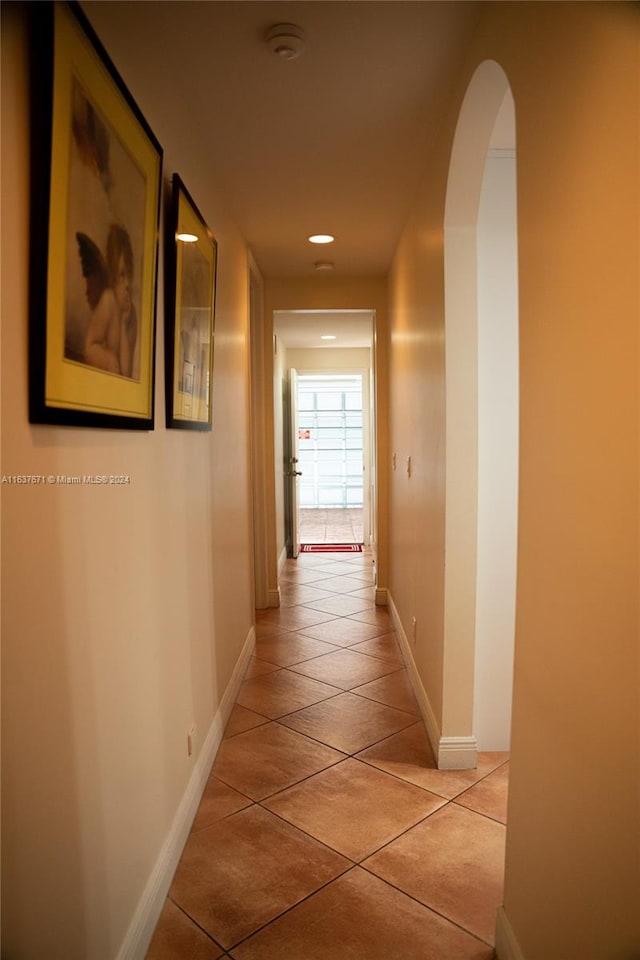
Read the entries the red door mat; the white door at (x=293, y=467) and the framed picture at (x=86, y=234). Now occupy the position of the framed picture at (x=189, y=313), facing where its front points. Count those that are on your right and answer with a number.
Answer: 1

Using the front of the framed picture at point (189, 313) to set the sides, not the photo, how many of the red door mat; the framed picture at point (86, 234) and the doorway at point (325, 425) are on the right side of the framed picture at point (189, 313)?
1

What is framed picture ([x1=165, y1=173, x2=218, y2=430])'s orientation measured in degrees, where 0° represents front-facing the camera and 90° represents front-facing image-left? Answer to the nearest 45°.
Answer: approximately 270°

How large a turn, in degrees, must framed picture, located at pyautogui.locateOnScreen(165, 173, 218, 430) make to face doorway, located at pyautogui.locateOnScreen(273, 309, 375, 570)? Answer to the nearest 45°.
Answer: approximately 90° to its left

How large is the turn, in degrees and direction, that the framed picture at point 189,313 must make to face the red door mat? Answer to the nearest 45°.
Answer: approximately 90° to its left

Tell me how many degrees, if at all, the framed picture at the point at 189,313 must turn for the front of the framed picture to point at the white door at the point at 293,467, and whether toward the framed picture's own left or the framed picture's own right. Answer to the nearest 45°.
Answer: approximately 90° to the framed picture's own left

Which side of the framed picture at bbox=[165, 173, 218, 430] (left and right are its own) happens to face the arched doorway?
front

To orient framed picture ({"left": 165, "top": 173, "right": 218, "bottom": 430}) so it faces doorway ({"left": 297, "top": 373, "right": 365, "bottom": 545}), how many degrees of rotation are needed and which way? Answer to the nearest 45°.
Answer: approximately 90° to its left

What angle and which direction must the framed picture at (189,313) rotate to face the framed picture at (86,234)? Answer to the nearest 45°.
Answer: approximately 90° to its right

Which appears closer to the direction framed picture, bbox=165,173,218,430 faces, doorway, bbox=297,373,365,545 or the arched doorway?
the arched doorway
